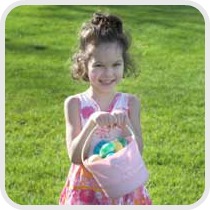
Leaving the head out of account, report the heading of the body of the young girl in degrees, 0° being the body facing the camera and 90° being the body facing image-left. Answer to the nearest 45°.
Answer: approximately 0°

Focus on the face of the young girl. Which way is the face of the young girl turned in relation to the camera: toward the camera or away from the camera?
toward the camera
